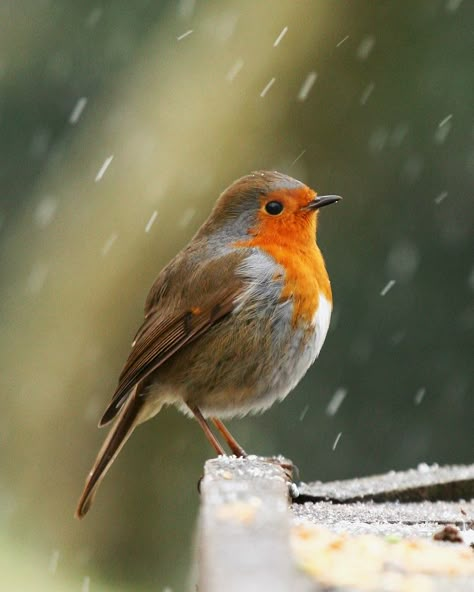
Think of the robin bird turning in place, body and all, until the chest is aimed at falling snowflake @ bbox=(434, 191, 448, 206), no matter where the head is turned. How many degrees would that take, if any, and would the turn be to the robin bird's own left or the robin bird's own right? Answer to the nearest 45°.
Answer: approximately 45° to the robin bird's own left

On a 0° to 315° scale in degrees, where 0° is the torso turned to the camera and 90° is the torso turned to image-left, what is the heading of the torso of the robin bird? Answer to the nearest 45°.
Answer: approximately 270°

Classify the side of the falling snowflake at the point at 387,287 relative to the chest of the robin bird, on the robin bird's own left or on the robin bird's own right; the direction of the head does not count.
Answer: on the robin bird's own left

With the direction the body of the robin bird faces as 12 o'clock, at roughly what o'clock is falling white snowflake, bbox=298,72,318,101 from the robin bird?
The falling white snowflake is roughly at 10 o'clock from the robin bird.

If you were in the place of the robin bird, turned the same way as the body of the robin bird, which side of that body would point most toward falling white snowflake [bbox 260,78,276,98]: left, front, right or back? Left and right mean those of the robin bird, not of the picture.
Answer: left
